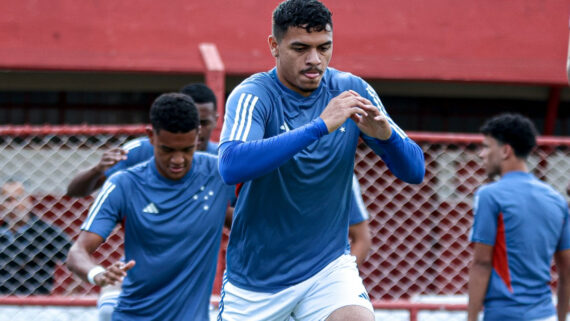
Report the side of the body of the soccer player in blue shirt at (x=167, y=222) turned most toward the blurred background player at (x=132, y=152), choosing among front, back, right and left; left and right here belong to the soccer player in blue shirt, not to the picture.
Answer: back

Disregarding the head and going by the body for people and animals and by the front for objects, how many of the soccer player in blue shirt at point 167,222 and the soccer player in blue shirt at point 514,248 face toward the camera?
1

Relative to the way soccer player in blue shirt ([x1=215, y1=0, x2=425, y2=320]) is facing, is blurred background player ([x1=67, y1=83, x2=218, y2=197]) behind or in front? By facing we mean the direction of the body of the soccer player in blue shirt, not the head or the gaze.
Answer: behind

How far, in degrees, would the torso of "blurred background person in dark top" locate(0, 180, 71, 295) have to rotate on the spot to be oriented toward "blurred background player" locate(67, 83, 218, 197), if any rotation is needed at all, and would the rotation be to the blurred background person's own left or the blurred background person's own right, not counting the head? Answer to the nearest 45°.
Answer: approximately 90° to the blurred background person's own left

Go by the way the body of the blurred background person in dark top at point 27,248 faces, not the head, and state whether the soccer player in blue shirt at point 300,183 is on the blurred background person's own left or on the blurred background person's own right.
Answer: on the blurred background person's own left

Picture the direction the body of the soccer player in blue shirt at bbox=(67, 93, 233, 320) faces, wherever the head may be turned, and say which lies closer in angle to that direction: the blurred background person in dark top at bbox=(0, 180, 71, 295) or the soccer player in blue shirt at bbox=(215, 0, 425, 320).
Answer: the soccer player in blue shirt

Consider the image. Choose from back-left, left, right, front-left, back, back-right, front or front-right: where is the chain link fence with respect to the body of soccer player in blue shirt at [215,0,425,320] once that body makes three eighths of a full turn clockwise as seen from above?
right

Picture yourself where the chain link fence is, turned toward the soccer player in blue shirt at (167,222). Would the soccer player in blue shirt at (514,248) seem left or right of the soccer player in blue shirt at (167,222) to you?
left

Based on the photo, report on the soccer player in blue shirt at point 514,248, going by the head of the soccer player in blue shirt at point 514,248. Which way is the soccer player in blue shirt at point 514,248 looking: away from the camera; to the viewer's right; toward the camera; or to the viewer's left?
to the viewer's left
